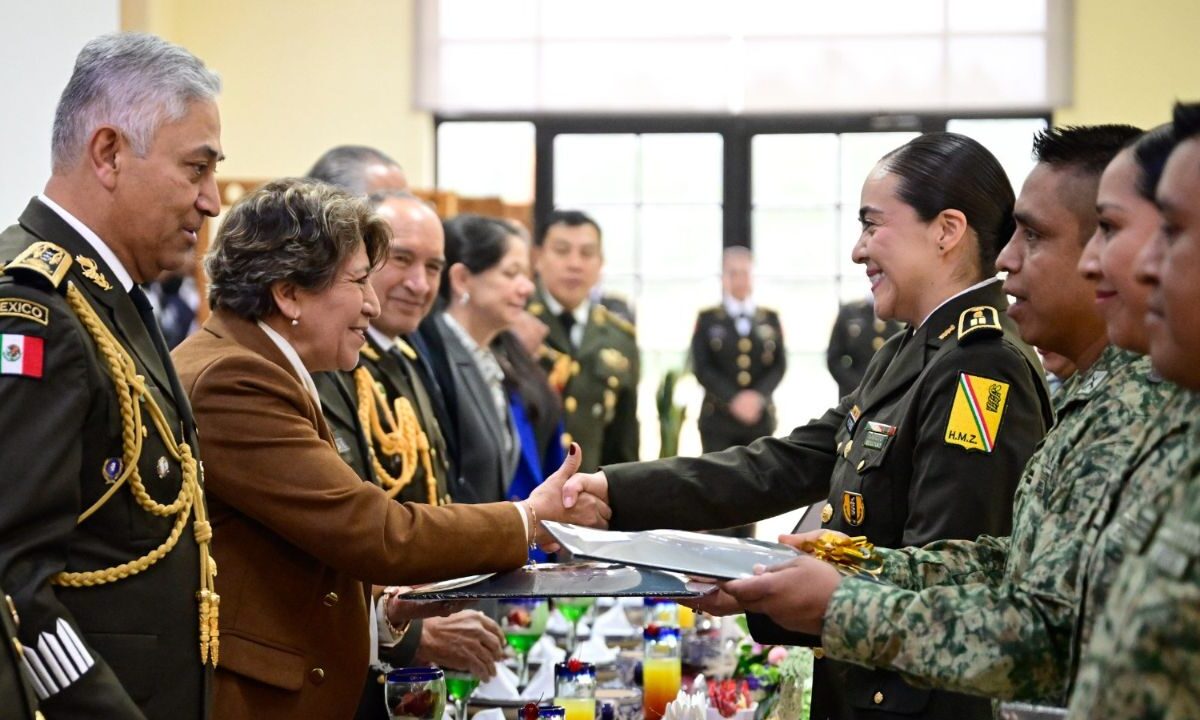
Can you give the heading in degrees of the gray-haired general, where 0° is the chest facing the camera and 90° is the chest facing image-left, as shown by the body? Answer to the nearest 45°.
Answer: approximately 270°

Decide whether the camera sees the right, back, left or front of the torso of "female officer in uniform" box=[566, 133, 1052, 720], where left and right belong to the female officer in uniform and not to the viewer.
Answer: left

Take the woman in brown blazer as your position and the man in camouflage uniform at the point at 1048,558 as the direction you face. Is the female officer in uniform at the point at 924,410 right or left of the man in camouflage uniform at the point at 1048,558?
left

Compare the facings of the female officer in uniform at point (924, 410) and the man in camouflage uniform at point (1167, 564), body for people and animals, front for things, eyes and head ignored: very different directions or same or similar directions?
same or similar directions

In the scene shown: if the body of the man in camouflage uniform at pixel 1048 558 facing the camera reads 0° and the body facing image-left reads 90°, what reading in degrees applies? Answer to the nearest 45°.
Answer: approximately 90°

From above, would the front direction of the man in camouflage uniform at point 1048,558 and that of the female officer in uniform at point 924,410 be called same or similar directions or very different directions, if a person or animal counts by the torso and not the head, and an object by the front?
same or similar directions

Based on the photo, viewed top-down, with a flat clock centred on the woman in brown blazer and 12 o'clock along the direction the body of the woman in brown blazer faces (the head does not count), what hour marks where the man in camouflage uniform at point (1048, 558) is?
The man in camouflage uniform is roughly at 1 o'clock from the woman in brown blazer.

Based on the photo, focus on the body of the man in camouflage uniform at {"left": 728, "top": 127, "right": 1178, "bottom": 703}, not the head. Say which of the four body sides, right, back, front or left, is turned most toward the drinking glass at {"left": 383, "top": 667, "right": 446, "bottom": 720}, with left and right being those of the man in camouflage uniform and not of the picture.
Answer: front

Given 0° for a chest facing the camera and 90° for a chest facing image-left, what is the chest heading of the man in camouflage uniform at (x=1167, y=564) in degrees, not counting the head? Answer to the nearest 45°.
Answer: approximately 90°

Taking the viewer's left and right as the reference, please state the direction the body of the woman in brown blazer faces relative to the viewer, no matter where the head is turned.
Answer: facing to the right of the viewer

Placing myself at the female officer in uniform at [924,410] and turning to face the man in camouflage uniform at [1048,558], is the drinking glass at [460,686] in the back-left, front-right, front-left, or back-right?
back-right

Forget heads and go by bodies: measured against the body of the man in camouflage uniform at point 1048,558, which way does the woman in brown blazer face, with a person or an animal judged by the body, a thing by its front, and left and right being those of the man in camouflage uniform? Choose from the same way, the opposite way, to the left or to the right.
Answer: the opposite way

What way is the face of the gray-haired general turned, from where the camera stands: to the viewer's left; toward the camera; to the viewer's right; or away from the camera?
to the viewer's right
